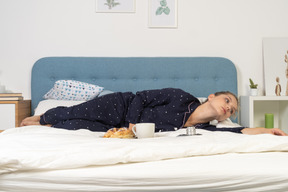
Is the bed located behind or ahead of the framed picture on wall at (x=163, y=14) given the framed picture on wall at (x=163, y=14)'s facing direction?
ahead

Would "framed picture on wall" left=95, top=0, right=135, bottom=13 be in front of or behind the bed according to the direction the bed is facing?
behind

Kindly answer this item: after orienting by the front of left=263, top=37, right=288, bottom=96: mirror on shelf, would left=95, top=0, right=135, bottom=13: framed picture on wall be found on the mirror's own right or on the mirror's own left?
on the mirror's own right

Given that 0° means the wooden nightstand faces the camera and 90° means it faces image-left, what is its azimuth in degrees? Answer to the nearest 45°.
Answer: approximately 0°

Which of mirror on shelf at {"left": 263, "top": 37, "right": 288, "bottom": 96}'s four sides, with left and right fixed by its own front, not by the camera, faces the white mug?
front

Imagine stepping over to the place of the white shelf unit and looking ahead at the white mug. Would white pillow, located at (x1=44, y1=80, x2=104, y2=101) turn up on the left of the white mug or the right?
right

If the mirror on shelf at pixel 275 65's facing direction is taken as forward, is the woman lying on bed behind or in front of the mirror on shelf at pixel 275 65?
in front

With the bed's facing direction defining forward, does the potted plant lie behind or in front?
behind

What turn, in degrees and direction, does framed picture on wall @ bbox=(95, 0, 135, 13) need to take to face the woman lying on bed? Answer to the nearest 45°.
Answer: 0° — it already faces them
